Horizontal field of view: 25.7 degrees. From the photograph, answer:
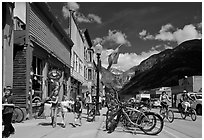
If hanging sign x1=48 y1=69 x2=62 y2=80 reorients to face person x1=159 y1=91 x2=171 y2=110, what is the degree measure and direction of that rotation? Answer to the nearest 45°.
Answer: approximately 45° to its left

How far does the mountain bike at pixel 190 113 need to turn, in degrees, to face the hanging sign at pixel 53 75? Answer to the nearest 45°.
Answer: approximately 135° to its right

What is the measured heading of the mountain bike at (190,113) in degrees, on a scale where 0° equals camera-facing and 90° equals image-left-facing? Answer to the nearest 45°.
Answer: approximately 315°

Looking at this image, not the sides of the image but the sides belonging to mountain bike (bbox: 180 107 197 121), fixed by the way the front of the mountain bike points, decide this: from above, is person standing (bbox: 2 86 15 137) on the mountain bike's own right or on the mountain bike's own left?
on the mountain bike's own right

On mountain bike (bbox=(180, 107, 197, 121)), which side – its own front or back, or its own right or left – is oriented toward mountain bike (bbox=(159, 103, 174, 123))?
right

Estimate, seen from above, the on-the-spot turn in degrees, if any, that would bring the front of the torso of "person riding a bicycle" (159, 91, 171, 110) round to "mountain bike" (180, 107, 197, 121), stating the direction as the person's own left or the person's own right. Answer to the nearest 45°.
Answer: approximately 90° to the person's own left

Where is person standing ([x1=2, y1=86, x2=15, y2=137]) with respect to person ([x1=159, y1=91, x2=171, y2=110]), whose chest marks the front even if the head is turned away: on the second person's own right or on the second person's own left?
on the second person's own right

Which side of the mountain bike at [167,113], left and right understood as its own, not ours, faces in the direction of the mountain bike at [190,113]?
left
